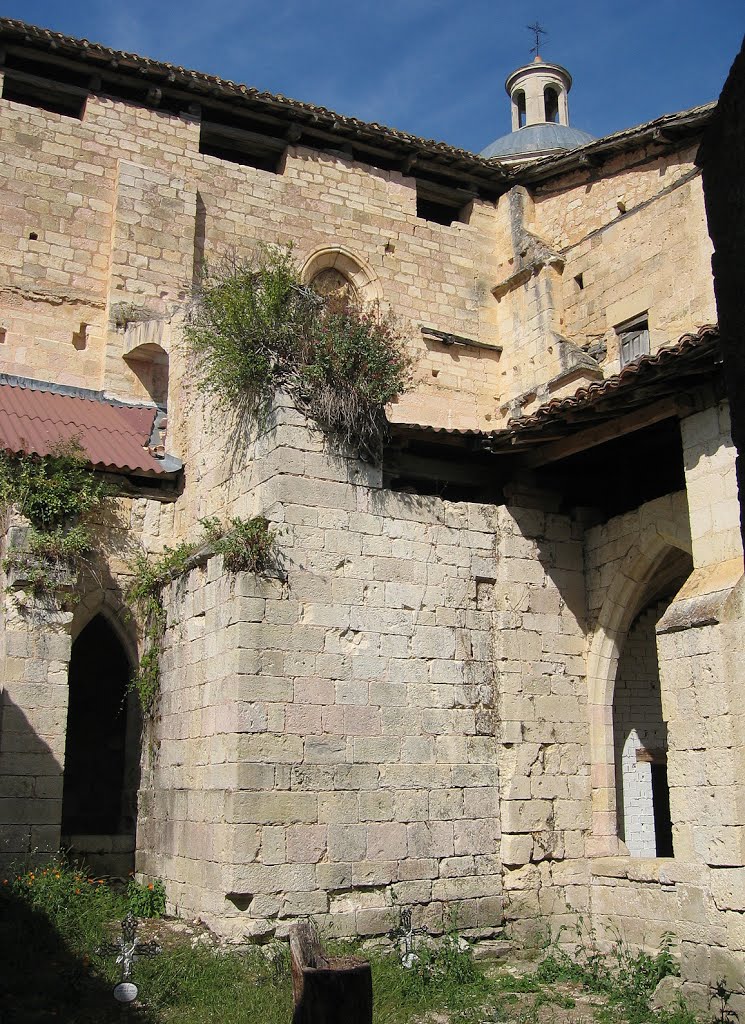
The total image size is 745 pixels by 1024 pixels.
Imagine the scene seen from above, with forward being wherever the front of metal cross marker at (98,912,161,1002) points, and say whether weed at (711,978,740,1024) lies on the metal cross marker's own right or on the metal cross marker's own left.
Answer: on the metal cross marker's own left

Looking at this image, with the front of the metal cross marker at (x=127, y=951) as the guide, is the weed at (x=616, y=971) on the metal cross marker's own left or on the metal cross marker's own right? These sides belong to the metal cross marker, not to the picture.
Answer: on the metal cross marker's own left

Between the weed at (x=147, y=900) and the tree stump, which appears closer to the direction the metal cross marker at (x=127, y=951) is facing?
the tree stump

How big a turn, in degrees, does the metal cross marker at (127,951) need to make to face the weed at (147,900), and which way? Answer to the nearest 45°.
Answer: approximately 180°

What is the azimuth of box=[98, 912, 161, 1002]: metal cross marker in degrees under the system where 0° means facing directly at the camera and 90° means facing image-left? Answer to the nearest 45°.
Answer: approximately 0°
